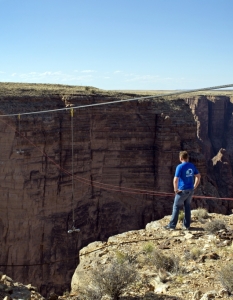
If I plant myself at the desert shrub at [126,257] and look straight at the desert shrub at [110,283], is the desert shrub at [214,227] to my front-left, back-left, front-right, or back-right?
back-left

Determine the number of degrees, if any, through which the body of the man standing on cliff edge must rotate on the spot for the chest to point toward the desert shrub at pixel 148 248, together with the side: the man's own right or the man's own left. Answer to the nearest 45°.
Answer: approximately 90° to the man's own left

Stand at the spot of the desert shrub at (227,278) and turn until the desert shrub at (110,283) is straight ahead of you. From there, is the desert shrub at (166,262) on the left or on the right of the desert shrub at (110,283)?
right

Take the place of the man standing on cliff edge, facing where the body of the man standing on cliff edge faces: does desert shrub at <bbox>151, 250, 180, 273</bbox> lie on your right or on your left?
on your left

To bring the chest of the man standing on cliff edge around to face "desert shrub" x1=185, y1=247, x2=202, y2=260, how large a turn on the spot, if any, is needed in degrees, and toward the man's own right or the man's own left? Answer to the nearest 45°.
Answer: approximately 135° to the man's own left

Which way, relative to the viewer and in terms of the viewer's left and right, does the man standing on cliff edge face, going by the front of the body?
facing away from the viewer and to the left of the viewer

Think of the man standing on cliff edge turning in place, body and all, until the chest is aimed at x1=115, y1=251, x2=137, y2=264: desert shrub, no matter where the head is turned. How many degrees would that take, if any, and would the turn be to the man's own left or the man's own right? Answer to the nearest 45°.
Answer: approximately 90° to the man's own left

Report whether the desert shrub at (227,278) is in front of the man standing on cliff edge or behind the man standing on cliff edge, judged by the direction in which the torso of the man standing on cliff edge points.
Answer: behind
